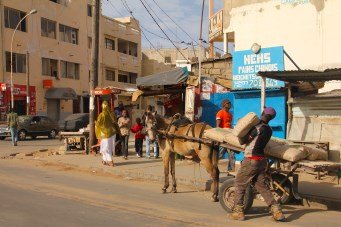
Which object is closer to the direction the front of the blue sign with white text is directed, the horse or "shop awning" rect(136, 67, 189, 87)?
the horse

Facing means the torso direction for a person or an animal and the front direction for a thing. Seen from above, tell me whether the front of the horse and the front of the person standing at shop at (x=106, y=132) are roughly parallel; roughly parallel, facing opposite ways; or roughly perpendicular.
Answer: roughly perpendicular

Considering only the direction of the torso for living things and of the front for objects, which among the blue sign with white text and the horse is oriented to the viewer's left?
the horse

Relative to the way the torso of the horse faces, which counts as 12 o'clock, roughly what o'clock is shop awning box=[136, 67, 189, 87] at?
The shop awning is roughly at 3 o'clock from the horse.

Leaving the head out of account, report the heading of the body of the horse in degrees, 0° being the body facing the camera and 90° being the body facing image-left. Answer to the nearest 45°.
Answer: approximately 90°

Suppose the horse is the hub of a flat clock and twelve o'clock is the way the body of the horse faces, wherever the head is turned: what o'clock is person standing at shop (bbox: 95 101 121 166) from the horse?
The person standing at shop is roughly at 2 o'clock from the horse.
